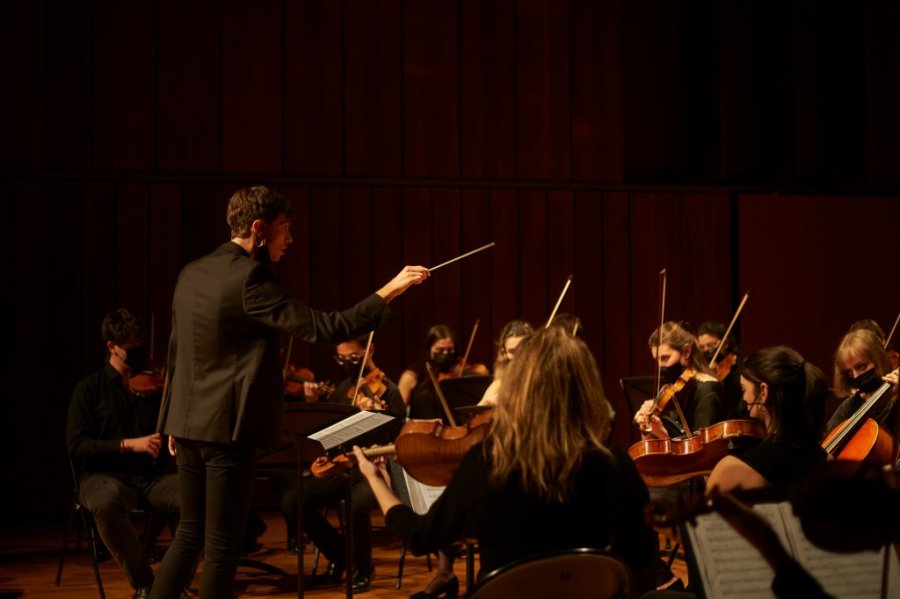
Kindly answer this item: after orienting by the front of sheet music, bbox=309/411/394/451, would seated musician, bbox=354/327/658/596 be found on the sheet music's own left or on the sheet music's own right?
on the sheet music's own left

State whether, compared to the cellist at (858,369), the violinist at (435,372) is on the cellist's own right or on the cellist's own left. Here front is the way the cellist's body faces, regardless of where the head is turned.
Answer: on the cellist's own right

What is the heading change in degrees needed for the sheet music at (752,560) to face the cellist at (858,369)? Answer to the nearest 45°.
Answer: approximately 180°

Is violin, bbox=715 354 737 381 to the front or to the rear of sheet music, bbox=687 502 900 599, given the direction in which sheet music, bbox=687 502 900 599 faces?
to the rear

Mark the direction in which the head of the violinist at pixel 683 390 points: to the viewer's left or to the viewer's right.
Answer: to the viewer's left

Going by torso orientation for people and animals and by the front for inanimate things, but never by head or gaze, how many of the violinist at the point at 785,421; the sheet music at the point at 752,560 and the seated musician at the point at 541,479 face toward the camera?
1

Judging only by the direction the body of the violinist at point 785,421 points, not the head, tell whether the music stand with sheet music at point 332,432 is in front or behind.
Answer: in front

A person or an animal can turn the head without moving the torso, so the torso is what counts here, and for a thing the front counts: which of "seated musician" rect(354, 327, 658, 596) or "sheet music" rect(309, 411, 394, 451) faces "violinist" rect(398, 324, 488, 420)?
the seated musician

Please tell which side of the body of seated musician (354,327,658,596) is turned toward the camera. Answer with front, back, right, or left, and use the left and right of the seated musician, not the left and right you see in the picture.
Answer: back
